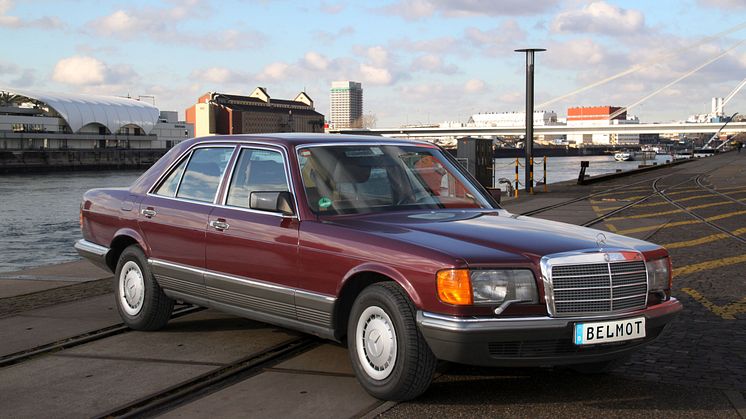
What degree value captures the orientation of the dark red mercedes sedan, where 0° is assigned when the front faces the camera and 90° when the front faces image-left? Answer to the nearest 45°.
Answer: approximately 315°

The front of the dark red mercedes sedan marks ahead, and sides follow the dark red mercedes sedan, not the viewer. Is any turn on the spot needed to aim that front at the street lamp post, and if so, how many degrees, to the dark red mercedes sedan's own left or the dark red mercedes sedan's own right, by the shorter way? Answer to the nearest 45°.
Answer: approximately 135° to the dark red mercedes sedan's own left
